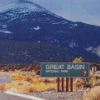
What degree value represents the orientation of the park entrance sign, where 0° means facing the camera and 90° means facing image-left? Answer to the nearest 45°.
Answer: approximately 0°
